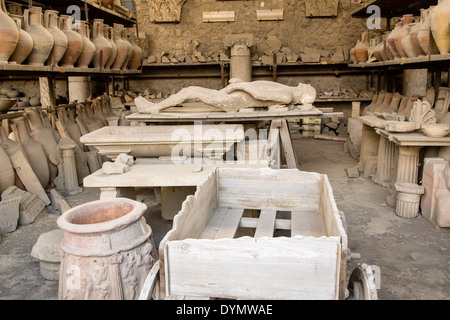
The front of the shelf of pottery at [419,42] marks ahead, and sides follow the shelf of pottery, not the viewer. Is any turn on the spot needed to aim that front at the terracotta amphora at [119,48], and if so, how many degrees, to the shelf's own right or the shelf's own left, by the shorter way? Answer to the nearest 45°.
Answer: approximately 45° to the shelf's own right

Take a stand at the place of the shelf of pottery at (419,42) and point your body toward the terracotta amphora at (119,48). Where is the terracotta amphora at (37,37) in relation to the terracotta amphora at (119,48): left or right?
left

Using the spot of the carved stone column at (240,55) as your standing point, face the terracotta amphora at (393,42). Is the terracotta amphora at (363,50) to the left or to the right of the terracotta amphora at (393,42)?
left

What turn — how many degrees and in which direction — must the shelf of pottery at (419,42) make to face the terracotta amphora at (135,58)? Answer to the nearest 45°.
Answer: approximately 45° to its right

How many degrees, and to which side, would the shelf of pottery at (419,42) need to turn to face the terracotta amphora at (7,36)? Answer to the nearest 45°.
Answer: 0° — it already faces it

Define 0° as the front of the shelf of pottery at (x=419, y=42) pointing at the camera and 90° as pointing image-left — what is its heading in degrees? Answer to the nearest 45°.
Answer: approximately 45°
